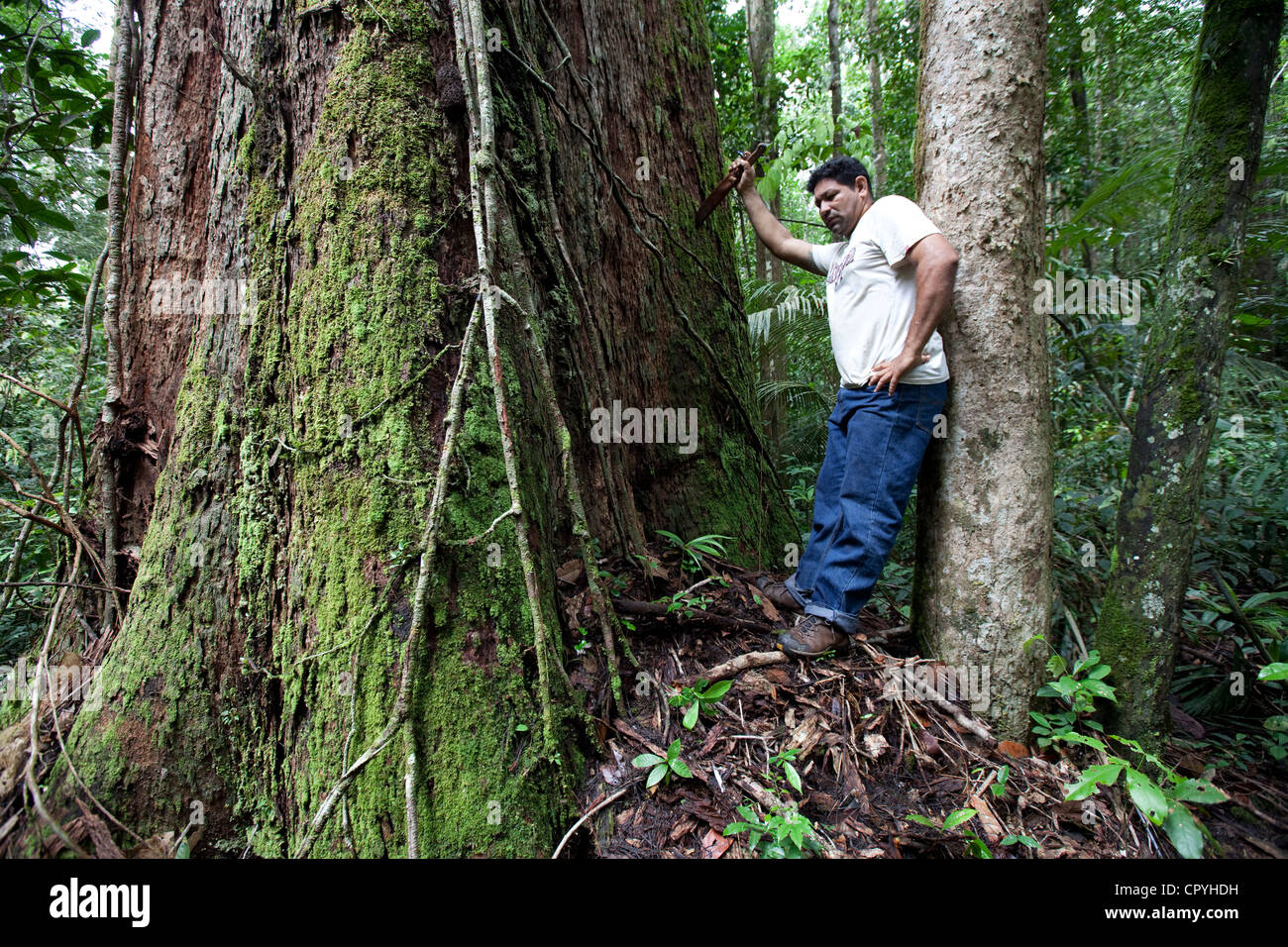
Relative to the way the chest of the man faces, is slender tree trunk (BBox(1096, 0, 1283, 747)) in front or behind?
behind

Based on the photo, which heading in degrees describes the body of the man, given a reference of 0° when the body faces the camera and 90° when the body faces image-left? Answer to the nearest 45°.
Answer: approximately 45°
